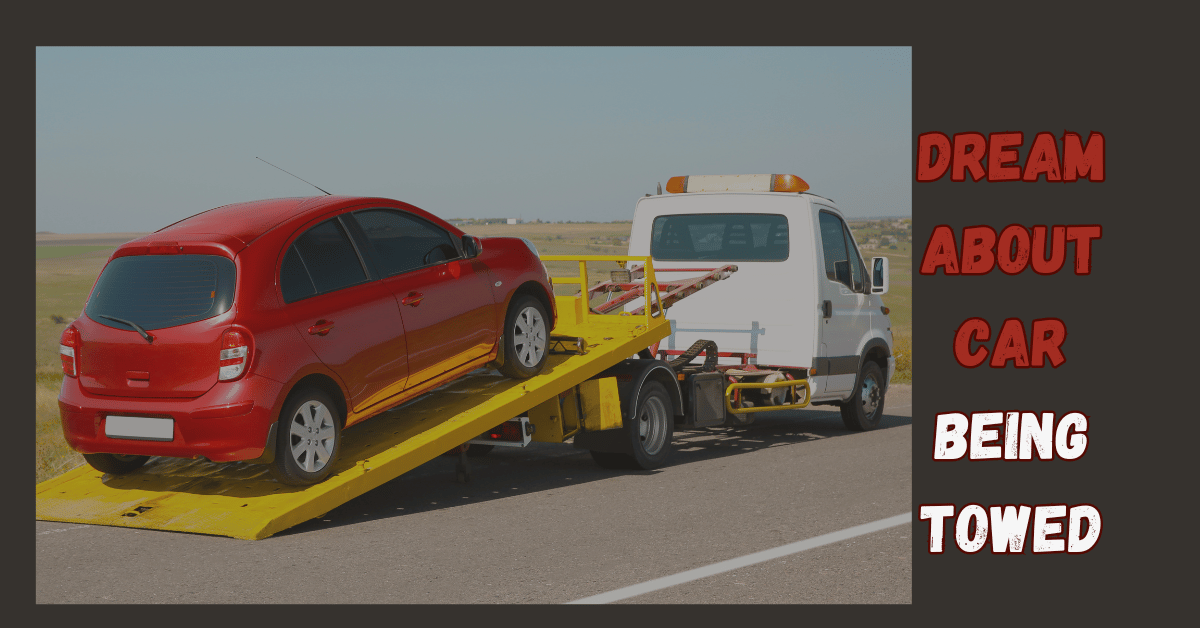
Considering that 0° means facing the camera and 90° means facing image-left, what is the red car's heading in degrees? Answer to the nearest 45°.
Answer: approximately 225°
